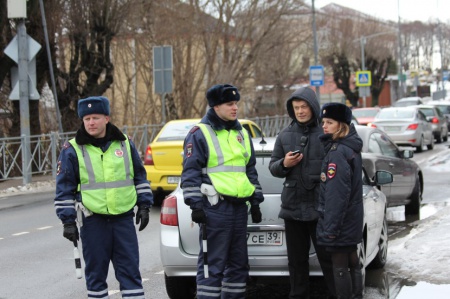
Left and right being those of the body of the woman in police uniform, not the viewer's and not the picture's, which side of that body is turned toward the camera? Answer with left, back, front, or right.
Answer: left

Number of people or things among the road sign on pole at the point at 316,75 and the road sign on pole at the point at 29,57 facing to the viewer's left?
0

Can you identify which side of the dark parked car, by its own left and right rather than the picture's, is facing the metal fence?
left

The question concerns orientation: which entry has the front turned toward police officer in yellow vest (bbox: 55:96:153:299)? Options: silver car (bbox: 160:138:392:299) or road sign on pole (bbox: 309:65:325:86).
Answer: the road sign on pole

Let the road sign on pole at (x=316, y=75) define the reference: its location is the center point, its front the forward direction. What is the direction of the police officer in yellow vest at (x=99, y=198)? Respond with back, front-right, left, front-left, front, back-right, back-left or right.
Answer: front

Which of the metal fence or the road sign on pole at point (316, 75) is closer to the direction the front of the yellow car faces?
the road sign on pole

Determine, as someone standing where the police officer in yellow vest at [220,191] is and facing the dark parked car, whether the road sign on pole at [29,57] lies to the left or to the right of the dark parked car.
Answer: left

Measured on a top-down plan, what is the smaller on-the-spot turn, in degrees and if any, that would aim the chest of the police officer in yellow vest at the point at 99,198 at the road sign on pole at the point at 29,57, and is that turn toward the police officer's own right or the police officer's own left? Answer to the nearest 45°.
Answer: approximately 180°

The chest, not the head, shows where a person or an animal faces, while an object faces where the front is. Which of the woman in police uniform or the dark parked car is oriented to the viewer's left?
the woman in police uniform

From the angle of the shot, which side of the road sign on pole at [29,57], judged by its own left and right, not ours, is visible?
back

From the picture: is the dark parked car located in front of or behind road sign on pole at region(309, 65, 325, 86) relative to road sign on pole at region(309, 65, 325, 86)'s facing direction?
in front

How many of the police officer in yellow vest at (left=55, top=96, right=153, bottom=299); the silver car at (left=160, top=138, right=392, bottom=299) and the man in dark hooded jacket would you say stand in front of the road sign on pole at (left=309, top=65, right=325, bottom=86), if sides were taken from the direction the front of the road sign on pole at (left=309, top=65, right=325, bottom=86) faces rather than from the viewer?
3
